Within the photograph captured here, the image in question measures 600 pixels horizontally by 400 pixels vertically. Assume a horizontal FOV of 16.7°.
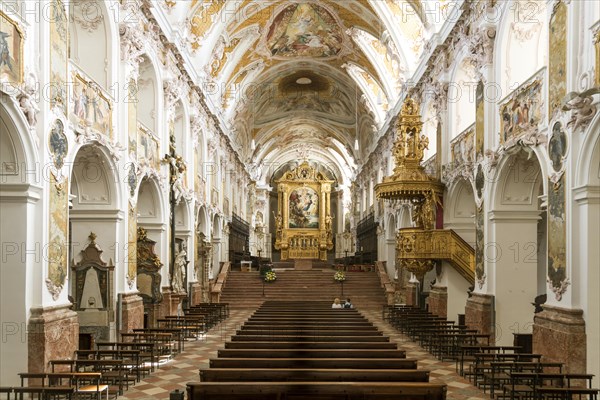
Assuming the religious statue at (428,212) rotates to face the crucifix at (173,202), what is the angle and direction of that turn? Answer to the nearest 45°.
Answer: approximately 45° to its right

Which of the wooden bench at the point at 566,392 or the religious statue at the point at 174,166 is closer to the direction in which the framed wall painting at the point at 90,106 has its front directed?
the wooden bench

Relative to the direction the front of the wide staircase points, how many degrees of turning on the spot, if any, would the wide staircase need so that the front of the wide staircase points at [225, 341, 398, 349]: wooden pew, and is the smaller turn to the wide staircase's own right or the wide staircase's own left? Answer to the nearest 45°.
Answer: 0° — it already faces it

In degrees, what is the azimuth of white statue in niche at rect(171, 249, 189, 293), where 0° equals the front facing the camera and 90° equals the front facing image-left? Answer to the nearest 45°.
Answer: approximately 315°

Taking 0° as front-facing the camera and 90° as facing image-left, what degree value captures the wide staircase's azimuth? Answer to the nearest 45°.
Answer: approximately 0°

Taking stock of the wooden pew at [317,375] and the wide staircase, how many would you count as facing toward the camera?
1

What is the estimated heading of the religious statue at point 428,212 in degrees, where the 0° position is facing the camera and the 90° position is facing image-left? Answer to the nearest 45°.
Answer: approximately 45°

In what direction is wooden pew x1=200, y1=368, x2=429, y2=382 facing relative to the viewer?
away from the camera

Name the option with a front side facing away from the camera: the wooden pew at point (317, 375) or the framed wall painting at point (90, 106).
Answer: the wooden pew

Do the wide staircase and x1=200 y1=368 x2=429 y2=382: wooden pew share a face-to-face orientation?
yes
